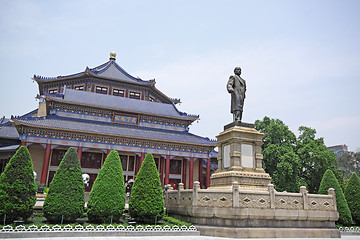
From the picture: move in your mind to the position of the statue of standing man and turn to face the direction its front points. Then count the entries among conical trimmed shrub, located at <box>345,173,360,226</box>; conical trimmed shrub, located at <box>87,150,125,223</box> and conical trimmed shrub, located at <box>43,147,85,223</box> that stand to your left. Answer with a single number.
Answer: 1

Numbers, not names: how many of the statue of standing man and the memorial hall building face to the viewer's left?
0

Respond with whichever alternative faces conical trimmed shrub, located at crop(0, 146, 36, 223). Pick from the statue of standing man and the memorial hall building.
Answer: the memorial hall building

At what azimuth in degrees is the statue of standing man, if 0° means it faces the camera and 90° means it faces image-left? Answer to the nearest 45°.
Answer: approximately 315°

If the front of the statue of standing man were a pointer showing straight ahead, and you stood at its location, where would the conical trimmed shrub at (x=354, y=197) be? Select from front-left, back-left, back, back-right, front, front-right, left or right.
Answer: left

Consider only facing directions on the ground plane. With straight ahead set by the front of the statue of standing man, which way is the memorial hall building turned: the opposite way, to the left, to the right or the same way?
the same way

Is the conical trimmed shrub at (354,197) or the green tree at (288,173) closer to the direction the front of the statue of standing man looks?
the conical trimmed shrub

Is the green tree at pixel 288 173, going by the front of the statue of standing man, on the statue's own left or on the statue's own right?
on the statue's own left

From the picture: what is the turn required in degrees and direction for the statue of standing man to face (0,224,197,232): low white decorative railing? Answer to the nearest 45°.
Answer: approximately 90° to its right

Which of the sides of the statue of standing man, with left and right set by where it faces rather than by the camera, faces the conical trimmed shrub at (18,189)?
right

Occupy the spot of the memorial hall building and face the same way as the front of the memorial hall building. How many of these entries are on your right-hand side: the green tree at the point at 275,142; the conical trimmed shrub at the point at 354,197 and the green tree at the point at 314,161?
0

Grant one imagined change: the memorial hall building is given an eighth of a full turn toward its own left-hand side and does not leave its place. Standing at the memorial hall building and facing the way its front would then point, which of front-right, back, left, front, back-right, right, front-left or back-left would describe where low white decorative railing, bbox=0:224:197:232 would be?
front-right

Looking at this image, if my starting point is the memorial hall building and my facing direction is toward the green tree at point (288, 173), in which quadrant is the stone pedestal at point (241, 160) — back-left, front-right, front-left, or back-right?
front-right

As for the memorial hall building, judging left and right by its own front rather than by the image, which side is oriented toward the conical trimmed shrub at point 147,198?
front

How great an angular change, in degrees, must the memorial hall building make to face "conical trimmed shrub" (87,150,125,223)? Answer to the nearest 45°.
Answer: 0° — it already faces it

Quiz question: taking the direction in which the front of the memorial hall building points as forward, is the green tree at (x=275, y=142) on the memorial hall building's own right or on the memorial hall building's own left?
on the memorial hall building's own left

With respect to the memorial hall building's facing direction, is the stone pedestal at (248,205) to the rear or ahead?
ahead

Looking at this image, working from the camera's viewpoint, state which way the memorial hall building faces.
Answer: facing the viewer

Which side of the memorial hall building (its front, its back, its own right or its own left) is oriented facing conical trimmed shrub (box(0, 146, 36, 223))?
front
